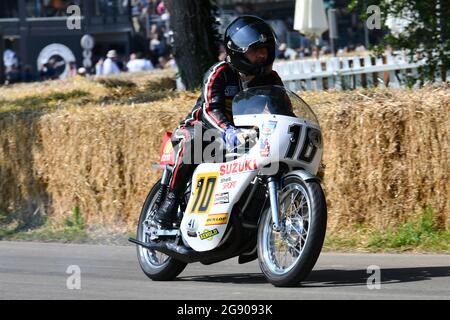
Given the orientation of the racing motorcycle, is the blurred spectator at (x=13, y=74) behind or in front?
behind

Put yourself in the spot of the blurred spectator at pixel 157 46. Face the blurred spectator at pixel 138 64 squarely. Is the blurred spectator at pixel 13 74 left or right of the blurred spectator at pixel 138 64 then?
right

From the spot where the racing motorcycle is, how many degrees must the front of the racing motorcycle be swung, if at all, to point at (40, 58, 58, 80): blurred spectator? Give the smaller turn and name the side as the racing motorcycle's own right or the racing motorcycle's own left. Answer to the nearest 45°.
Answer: approximately 135° to the racing motorcycle's own left

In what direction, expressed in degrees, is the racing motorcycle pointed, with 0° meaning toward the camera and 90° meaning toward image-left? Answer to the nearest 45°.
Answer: approximately 315°

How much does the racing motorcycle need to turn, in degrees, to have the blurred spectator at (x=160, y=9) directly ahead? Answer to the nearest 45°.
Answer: approximately 135° to its left

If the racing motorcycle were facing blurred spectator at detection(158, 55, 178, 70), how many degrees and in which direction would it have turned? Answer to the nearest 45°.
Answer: approximately 135° to its left

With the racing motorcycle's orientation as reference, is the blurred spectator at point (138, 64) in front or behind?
behind

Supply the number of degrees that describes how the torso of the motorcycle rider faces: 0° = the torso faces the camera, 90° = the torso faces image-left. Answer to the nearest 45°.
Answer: approximately 315°

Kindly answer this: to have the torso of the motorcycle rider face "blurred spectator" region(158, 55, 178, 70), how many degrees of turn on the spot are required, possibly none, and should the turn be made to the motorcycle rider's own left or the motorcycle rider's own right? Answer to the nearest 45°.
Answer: approximately 135° to the motorcycle rider's own left

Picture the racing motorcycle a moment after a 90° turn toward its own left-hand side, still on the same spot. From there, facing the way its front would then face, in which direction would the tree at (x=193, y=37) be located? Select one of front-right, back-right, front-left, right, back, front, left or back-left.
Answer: front-left

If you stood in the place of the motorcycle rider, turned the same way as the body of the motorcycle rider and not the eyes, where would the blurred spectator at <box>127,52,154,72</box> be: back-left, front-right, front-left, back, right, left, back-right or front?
back-left

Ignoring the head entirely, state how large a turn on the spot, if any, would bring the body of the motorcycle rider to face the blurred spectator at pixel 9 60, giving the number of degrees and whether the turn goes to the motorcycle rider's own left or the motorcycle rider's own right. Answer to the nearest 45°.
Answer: approximately 135° to the motorcycle rider's own left
